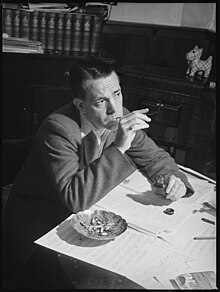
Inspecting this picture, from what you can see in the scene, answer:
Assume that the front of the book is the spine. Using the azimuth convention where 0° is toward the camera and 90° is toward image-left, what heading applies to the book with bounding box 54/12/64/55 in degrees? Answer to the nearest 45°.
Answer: approximately 0°

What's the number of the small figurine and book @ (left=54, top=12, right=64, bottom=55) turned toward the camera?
1

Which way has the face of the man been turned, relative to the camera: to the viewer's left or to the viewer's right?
to the viewer's right
